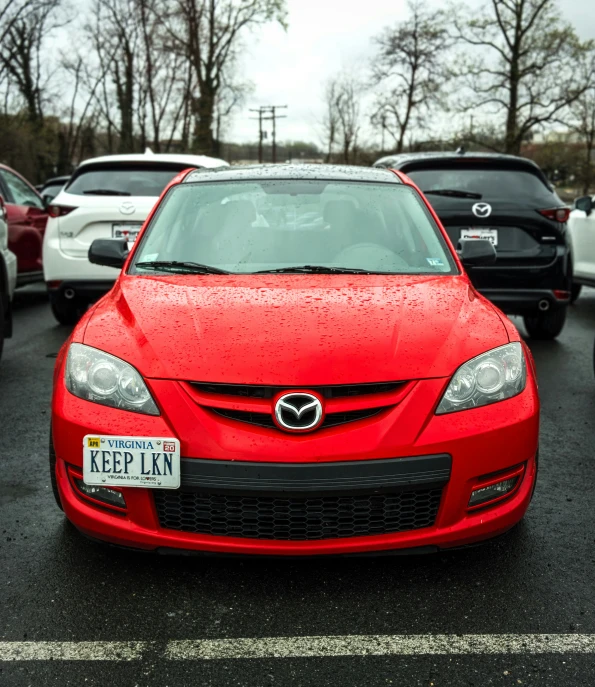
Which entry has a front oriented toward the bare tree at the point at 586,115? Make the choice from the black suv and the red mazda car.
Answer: the black suv

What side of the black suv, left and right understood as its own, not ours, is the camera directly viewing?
back

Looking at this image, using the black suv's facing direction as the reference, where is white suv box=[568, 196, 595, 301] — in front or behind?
in front

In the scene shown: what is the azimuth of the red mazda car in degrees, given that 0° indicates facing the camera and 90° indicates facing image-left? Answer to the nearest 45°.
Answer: approximately 0°

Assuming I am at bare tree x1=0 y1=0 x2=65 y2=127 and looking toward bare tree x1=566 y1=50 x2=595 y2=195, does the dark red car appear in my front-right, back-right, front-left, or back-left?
front-right

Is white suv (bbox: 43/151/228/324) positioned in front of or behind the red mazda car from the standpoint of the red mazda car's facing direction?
behind

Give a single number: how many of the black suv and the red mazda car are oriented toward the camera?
1

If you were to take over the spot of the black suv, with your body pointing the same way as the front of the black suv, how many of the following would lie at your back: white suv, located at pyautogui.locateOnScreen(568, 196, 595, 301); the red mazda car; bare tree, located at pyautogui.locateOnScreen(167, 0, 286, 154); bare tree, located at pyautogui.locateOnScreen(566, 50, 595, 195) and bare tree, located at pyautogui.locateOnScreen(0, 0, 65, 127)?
1

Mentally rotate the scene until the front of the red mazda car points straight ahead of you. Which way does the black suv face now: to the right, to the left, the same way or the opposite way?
the opposite way

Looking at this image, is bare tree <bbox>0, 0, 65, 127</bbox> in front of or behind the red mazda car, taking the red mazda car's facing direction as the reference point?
behind

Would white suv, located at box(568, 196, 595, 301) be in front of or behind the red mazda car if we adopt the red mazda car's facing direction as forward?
behind

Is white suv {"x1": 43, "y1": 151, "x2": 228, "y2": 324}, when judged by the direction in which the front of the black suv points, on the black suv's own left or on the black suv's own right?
on the black suv's own left
